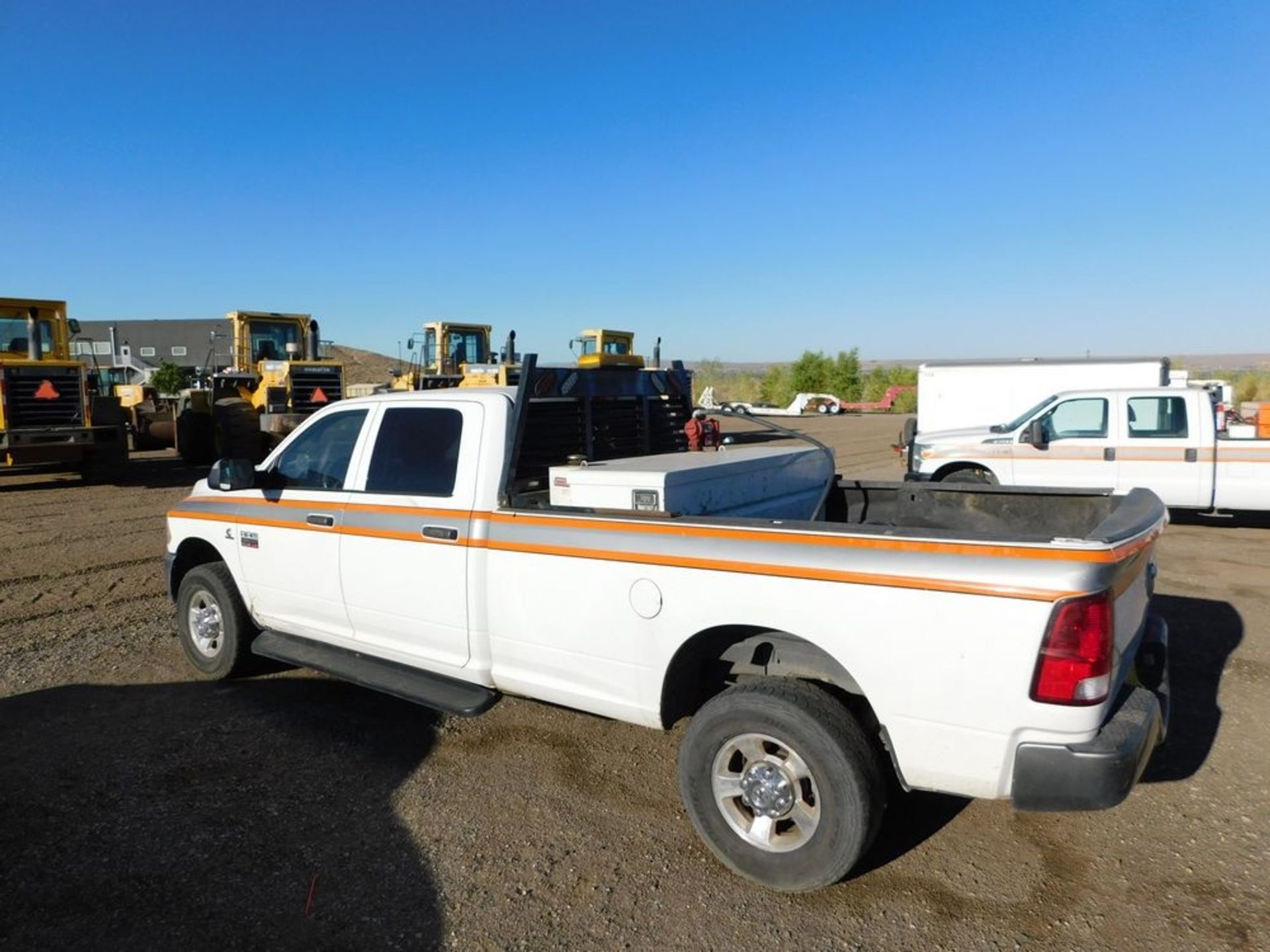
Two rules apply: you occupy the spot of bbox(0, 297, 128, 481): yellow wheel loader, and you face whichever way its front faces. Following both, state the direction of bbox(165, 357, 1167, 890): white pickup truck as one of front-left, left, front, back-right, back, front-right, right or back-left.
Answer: back

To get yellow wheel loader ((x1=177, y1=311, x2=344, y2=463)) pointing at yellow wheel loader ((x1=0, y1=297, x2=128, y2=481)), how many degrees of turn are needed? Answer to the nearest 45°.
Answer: approximately 90° to its left

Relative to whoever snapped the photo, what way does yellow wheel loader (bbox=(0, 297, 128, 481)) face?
facing away from the viewer

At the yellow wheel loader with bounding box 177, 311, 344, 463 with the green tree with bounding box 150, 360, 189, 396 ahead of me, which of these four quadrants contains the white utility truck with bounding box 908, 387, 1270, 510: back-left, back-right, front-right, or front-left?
back-right

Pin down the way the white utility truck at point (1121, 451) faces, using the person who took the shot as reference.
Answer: facing to the left of the viewer

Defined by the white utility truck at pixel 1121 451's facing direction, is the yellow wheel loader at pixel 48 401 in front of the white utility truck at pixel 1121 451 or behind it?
in front

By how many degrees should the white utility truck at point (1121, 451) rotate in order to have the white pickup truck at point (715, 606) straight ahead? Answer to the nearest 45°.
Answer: approximately 90° to its left

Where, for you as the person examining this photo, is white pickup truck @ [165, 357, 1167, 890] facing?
facing away from the viewer and to the left of the viewer

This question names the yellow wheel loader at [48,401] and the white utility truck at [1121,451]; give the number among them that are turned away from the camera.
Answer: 1

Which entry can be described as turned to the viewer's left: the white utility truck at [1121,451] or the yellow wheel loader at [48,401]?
the white utility truck

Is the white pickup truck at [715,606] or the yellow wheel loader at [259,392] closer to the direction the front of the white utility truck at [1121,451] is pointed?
the yellow wheel loader

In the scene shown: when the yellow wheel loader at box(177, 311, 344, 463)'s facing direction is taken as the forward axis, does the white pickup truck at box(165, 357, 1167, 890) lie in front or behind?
behind

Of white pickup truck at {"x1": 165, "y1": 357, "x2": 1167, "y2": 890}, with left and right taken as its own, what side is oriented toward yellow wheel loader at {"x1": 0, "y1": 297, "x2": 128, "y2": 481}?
front

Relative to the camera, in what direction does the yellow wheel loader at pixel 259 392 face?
facing away from the viewer and to the left of the viewer

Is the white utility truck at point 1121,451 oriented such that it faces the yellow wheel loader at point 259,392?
yes

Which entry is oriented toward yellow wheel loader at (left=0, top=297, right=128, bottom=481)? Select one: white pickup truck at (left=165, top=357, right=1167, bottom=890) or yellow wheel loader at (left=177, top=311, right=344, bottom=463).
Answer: the white pickup truck
